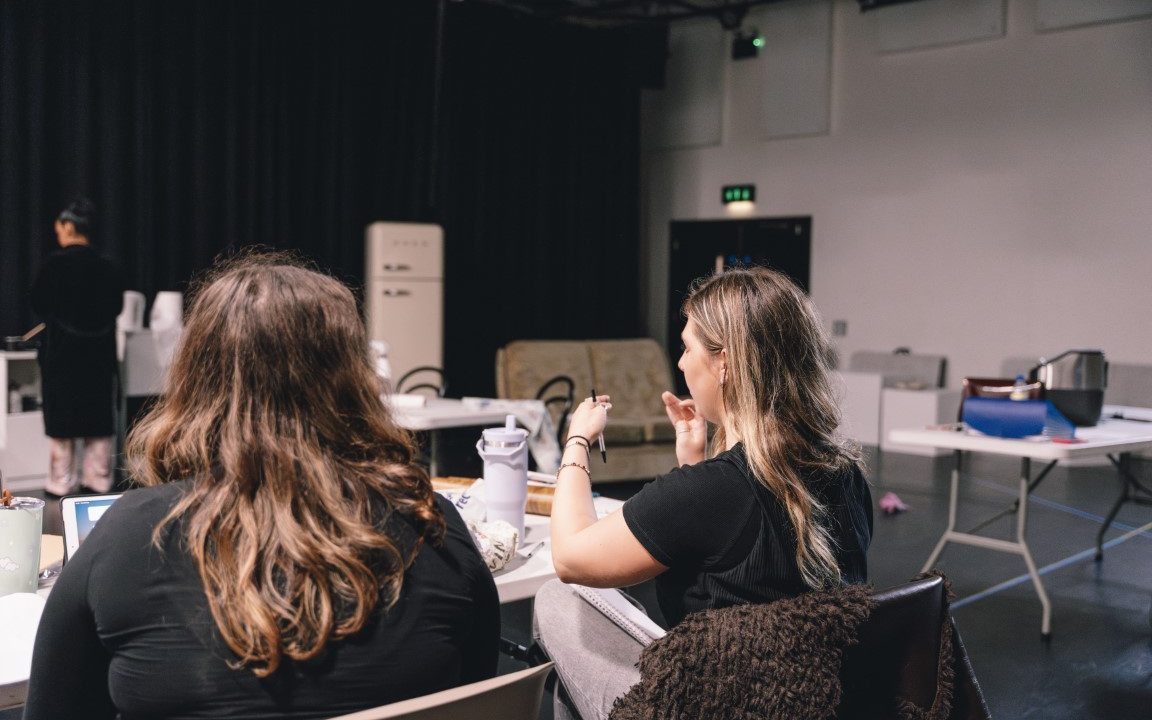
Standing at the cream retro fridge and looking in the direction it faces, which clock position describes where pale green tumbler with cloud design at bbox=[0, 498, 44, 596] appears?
The pale green tumbler with cloud design is roughly at 12 o'clock from the cream retro fridge.

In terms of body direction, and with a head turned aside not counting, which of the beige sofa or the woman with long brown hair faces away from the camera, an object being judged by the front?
the woman with long brown hair

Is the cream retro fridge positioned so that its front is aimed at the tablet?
yes

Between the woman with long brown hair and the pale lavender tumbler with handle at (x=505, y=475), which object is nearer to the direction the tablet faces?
the woman with long brown hair

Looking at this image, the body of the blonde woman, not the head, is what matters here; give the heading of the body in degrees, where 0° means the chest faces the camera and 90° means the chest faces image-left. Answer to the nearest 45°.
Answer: approximately 135°

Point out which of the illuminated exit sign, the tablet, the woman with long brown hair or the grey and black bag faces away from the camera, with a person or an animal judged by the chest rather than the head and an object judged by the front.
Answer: the woman with long brown hair

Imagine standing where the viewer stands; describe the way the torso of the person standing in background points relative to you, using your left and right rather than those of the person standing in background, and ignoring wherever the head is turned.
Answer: facing away from the viewer and to the left of the viewer

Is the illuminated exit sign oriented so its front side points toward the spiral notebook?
yes

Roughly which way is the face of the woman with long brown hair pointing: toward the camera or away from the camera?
away from the camera

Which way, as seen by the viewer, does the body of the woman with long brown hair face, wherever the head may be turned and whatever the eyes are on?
away from the camera

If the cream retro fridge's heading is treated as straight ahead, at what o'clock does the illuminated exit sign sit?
The illuminated exit sign is roughly at 8 o'clock from the cream retro fridge.

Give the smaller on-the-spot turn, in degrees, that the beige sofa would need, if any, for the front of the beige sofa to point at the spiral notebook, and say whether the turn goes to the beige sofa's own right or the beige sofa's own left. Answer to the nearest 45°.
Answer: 0° — it already faces it
